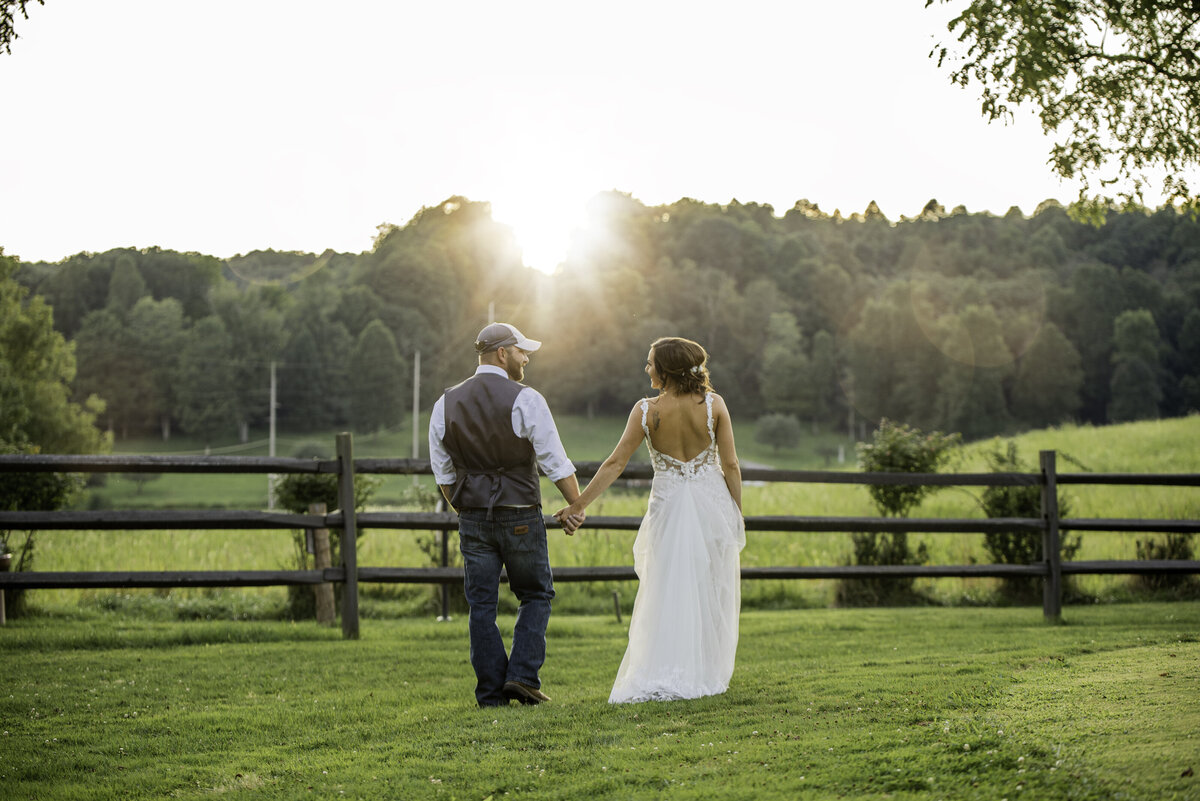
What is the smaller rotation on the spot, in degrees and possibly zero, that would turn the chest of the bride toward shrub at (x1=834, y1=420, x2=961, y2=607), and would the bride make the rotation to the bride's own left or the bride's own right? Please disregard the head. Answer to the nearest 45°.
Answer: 0° — they already face it

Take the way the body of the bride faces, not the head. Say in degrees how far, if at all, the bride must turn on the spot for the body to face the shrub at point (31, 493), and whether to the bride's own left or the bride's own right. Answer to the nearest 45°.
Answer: approximately 45° to the bride's own left

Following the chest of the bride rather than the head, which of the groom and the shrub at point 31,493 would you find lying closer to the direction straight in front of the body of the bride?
the shrub

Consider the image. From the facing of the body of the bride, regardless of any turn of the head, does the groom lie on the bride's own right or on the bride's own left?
on the bride's own left

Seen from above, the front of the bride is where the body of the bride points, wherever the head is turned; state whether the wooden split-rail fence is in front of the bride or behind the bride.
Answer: in front

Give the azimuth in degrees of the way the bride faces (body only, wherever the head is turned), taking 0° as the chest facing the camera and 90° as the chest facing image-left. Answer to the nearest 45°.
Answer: approximately 180°
